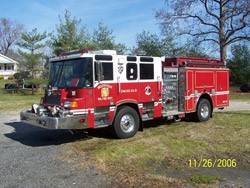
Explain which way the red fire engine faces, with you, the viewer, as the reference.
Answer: facing the viewer and to the left of the viewer

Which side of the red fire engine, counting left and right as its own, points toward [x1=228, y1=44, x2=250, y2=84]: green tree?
back
